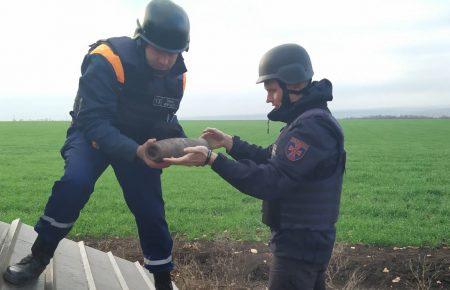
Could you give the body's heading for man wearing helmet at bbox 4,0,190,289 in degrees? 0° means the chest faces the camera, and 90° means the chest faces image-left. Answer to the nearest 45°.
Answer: approximately 315°

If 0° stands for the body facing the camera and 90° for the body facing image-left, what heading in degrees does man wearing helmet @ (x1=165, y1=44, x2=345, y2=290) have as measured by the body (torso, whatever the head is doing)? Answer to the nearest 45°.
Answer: approximately 90°

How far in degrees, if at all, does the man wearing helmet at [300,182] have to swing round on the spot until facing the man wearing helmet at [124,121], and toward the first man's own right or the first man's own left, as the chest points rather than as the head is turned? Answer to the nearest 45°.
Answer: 0° — they already face them

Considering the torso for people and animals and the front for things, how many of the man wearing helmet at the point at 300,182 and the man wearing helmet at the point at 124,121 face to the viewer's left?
1

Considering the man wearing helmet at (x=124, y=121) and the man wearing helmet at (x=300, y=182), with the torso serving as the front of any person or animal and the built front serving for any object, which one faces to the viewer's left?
the man wearing helmet at (x=300, y=182)

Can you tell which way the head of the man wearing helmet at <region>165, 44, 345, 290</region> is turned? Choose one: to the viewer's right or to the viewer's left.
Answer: to the viewer's left

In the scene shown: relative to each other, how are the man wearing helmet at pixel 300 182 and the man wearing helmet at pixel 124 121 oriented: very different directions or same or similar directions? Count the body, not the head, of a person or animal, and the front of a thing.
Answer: very different directions

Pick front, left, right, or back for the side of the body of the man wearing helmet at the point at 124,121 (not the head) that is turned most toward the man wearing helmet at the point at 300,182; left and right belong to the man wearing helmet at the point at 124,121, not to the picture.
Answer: front
